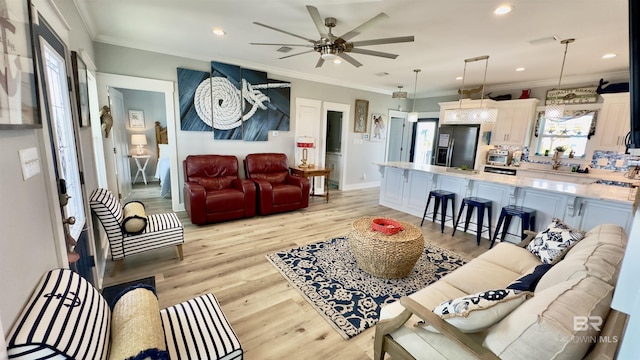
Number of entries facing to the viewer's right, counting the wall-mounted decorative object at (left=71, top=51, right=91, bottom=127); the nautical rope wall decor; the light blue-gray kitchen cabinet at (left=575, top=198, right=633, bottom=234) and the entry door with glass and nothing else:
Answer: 2

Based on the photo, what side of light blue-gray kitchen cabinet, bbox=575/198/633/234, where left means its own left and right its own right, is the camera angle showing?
front

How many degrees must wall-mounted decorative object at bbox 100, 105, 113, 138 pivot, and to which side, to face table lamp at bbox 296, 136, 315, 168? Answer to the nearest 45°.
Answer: approximately 45° to its left

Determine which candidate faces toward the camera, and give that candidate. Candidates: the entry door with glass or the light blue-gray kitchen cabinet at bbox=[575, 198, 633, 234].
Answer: the light blue-gray kitchen cabinet

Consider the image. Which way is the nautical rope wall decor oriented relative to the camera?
toward the camera

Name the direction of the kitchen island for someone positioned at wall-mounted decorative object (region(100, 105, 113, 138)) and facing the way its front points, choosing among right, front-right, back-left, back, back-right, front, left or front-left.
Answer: front

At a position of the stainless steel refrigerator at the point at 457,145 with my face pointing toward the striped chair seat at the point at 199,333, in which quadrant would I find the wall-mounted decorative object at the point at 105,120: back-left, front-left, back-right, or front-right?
front-right

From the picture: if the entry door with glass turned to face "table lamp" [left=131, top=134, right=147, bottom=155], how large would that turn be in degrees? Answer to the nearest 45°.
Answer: approximately 90° to its left

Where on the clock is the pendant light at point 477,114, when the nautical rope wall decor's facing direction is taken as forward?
The pendant light is roughly at 10 o'clock from the nautical rope wall decor.

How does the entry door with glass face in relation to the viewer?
to the viewer's right

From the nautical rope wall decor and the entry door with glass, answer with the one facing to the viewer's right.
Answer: the entry door with glass

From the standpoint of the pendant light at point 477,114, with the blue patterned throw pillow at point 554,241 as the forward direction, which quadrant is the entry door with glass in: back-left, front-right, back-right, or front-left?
front-right

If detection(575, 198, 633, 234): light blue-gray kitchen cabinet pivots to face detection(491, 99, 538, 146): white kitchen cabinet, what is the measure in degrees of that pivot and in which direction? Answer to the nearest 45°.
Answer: approximately 135° to its right

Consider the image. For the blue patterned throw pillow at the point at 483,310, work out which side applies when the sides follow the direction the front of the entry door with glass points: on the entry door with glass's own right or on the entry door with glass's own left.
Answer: on the entry door with glass's own right

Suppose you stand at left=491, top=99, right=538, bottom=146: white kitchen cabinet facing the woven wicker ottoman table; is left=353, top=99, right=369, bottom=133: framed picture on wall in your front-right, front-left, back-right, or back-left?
front-right

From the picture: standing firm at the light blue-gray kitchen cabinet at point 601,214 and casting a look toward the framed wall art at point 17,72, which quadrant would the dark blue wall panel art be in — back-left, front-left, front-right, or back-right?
front-right

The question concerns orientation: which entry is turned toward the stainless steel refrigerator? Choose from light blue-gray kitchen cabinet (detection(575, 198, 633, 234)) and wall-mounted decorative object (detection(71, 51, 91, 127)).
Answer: the wall-mounted decorative object

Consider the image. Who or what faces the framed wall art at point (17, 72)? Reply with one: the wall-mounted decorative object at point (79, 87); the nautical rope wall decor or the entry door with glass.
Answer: the nautical rope wall decor

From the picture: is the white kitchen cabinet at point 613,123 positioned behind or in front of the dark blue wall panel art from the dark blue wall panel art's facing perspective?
in front

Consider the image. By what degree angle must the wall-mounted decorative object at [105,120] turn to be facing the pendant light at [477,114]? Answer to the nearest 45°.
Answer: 0° — it already faces it
